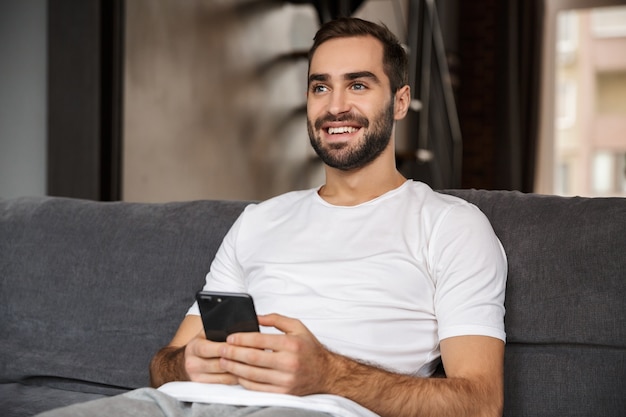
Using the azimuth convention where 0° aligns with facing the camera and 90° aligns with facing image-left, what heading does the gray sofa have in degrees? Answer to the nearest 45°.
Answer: approximately 0°

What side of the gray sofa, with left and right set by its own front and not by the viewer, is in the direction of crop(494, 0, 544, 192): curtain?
back

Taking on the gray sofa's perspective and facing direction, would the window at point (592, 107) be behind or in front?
behind

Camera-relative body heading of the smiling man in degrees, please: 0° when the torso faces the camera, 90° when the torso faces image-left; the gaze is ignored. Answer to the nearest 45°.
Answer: approximately 45°

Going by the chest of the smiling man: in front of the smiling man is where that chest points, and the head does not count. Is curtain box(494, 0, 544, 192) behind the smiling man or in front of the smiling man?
behind
